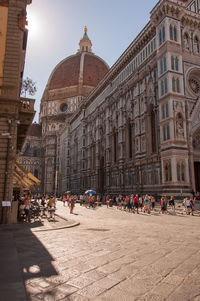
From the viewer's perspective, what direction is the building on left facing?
to the viewer's right
